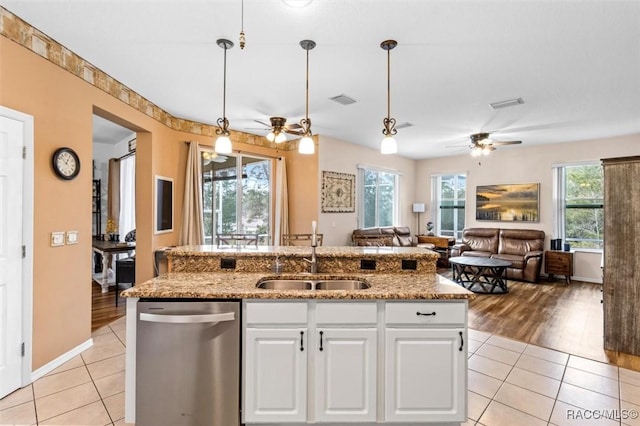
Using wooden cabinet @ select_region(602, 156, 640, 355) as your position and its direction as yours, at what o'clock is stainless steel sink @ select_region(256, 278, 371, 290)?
The stainless steel sink is roughly at 10 o'clock from the wooden cabinet.

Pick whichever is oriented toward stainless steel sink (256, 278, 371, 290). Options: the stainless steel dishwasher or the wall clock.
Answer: the wall clock

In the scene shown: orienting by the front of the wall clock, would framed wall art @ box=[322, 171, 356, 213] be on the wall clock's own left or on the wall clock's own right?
on the wall clock's own left

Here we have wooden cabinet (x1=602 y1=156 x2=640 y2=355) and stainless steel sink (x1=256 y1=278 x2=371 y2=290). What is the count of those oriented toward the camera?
1

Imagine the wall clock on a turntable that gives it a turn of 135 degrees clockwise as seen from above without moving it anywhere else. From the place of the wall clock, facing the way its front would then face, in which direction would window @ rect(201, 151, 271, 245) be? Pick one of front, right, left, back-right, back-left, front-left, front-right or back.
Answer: back-right

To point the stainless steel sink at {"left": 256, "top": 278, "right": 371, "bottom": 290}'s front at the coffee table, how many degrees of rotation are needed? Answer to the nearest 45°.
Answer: approximately 135° to its left

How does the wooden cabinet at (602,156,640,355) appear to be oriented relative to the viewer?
to the viewer's left

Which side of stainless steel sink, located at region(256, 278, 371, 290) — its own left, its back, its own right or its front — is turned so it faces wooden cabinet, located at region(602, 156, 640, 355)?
left
